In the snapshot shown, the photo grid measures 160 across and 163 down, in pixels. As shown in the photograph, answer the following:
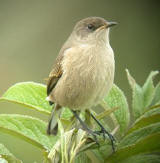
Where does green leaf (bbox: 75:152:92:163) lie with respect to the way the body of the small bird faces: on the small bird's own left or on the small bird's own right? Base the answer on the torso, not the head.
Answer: on the small bird's own right

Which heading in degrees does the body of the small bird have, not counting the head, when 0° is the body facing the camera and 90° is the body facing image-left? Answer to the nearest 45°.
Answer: approximately 315°

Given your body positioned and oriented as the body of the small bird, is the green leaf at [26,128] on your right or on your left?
on your right

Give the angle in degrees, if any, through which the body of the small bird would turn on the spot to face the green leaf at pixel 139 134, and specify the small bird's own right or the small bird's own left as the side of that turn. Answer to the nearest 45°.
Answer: approximately 45° to the small bird's own left
